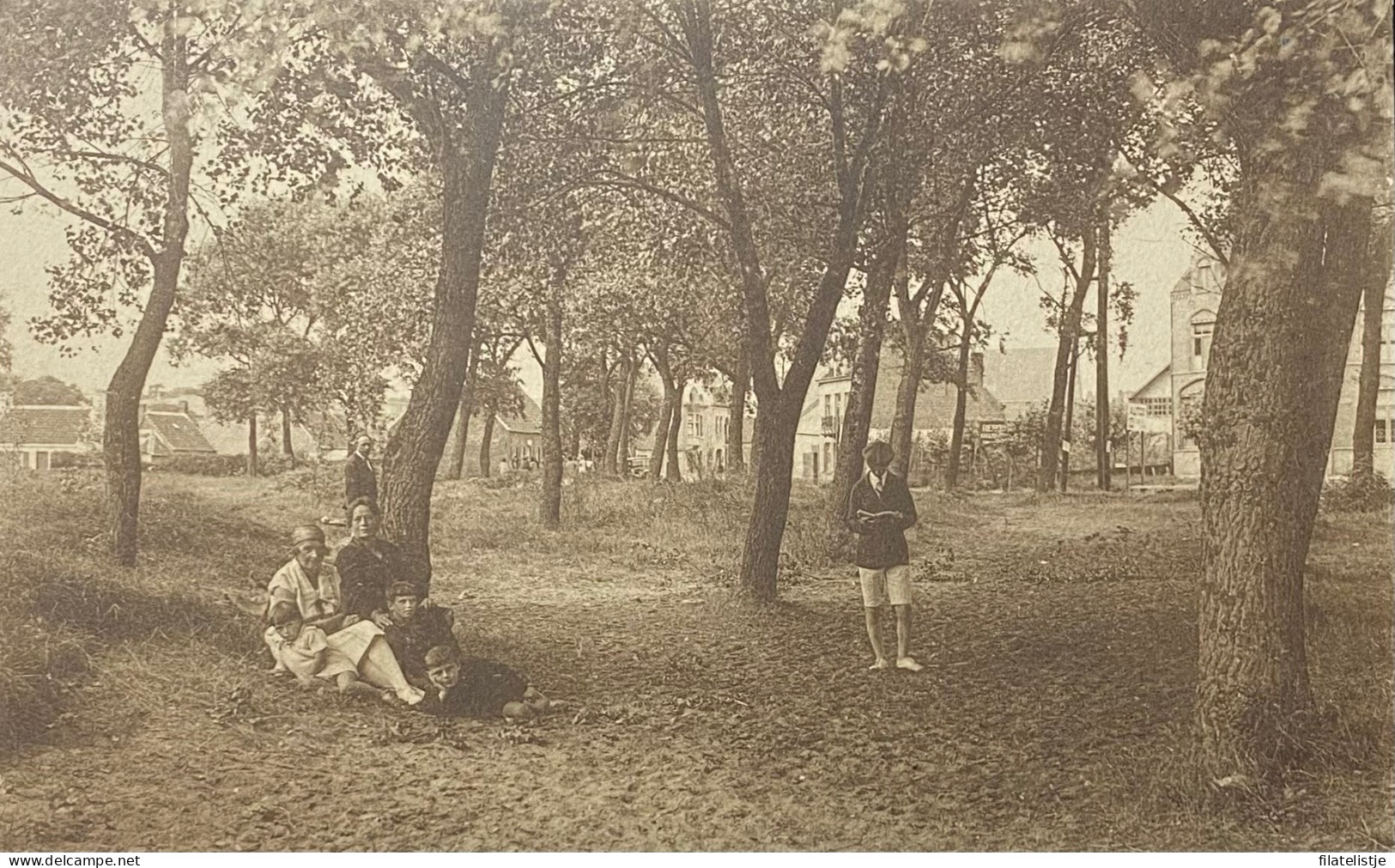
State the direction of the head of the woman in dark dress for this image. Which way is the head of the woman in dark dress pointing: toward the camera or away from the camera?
toward the camera

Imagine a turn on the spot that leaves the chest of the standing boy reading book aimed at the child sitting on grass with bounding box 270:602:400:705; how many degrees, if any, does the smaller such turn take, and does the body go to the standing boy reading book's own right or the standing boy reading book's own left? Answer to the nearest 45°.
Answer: approximately 90° to the standing boy reading book's own right

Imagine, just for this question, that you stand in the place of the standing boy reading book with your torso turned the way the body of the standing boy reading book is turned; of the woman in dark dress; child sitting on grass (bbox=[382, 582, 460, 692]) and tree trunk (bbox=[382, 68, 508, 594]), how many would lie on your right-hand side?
3

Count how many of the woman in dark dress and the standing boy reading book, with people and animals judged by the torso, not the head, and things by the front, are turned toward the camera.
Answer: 2

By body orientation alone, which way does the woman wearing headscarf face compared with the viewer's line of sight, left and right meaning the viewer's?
facing the viewer and to the right of the viewer

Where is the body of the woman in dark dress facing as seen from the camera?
toward the camera

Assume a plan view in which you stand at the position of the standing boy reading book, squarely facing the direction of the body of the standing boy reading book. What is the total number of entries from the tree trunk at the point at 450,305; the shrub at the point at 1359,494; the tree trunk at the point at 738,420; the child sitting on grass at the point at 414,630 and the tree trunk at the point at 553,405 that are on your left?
1

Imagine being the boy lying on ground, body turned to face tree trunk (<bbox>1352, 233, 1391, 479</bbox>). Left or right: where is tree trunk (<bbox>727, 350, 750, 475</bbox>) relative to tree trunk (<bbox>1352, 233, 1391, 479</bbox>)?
left

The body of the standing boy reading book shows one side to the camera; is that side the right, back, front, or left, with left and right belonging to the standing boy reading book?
front
